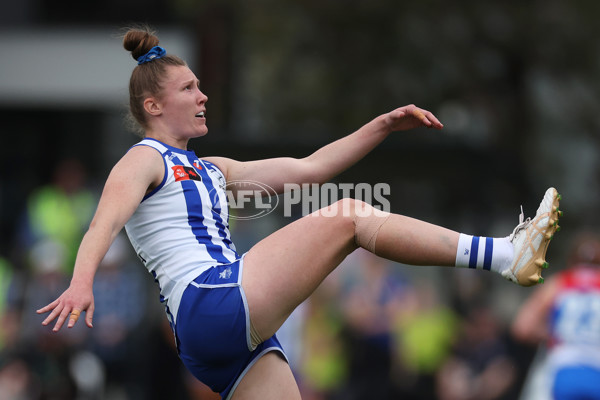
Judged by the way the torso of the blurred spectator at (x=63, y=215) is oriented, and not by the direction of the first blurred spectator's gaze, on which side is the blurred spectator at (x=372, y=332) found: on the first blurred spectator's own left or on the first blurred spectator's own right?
on the first blurred spectator's own left

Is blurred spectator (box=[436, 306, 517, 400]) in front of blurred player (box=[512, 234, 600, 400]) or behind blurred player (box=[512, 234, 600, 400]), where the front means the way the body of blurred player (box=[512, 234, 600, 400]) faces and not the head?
in front

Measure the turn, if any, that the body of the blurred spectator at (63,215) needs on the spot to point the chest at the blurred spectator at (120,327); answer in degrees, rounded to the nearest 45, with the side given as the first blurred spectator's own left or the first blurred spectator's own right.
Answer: approximately 45° to the first blurred spectator's own left

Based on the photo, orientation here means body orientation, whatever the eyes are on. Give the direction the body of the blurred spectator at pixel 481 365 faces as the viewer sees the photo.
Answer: toward the camera

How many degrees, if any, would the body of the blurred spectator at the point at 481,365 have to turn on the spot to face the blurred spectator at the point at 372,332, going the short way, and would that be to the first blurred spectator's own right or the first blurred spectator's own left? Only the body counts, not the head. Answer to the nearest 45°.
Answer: approximately 90° to the first blurred spectator's own right

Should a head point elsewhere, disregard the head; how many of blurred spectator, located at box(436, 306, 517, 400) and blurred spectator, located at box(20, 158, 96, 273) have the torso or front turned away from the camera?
0
